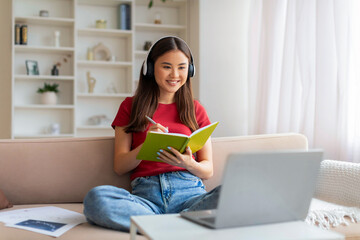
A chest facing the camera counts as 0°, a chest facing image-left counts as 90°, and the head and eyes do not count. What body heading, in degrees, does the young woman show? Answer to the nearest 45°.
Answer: approximately 0°

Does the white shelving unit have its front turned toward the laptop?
yes

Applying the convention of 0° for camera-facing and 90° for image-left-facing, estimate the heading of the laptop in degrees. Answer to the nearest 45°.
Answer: approximately 135°

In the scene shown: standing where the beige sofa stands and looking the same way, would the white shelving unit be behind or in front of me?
behind

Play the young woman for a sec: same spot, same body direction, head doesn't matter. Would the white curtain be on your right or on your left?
on your left

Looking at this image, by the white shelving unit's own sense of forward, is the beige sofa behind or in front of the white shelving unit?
in front

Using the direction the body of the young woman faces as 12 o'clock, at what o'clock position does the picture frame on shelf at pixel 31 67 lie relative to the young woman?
The picture frame on shelf is roughly at 5 o'clock from the young woman.

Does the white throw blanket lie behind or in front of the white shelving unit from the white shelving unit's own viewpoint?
in front

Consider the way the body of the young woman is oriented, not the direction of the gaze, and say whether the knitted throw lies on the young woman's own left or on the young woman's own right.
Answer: on the young woman's own left

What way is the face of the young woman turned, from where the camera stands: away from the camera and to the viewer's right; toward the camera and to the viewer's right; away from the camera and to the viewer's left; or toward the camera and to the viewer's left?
toward the camera and to the viewer's right

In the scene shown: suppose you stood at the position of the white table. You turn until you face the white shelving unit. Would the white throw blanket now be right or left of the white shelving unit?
right
